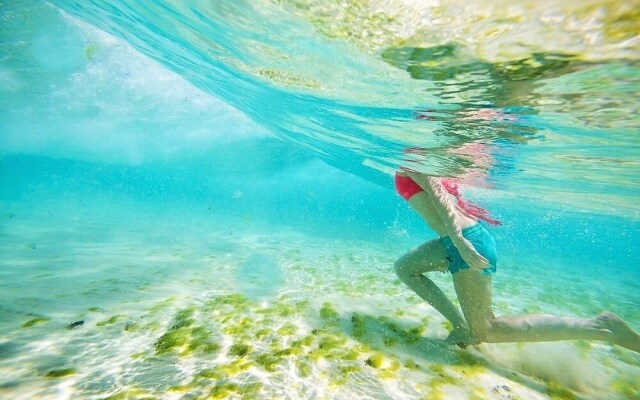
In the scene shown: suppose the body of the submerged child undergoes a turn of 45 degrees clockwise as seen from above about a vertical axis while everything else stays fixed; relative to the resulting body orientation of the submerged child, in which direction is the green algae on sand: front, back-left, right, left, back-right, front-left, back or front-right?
left

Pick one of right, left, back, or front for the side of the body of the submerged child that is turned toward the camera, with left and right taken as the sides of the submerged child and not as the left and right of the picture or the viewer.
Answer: left
